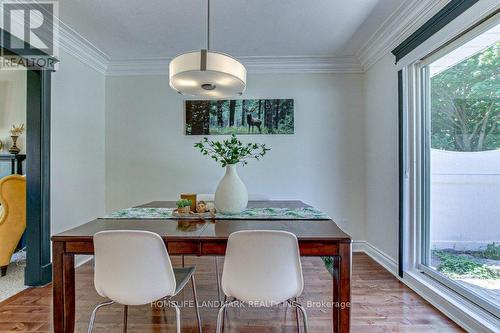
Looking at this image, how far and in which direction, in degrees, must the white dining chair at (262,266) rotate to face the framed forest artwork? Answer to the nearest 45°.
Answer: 0° — it already faces it

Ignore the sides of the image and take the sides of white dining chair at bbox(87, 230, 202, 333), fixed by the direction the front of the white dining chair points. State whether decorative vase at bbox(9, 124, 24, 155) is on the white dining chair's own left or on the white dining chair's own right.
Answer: on the white dining chair's own left

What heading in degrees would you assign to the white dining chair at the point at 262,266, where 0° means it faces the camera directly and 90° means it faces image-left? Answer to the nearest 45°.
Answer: approximately 180°

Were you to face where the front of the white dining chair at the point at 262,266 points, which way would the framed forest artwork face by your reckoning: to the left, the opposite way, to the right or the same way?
the opposite way

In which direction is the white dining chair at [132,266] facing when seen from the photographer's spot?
facing away from the viewer and to the right of the viewer

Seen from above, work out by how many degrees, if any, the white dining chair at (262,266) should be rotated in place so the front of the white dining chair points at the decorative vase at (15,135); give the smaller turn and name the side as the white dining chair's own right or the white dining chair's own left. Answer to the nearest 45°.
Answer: approximately 45° to the white dining chair's own left

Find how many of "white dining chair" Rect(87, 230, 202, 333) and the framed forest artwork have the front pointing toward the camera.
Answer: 1

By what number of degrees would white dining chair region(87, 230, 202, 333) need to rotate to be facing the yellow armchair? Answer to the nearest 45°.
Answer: approximately 90° to its left

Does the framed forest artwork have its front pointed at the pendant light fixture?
yes

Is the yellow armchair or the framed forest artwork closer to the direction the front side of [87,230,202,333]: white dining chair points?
the framed forest artwork

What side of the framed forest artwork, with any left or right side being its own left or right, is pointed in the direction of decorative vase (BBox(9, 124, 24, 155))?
right

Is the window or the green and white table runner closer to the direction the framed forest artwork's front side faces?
the green and white table runner
